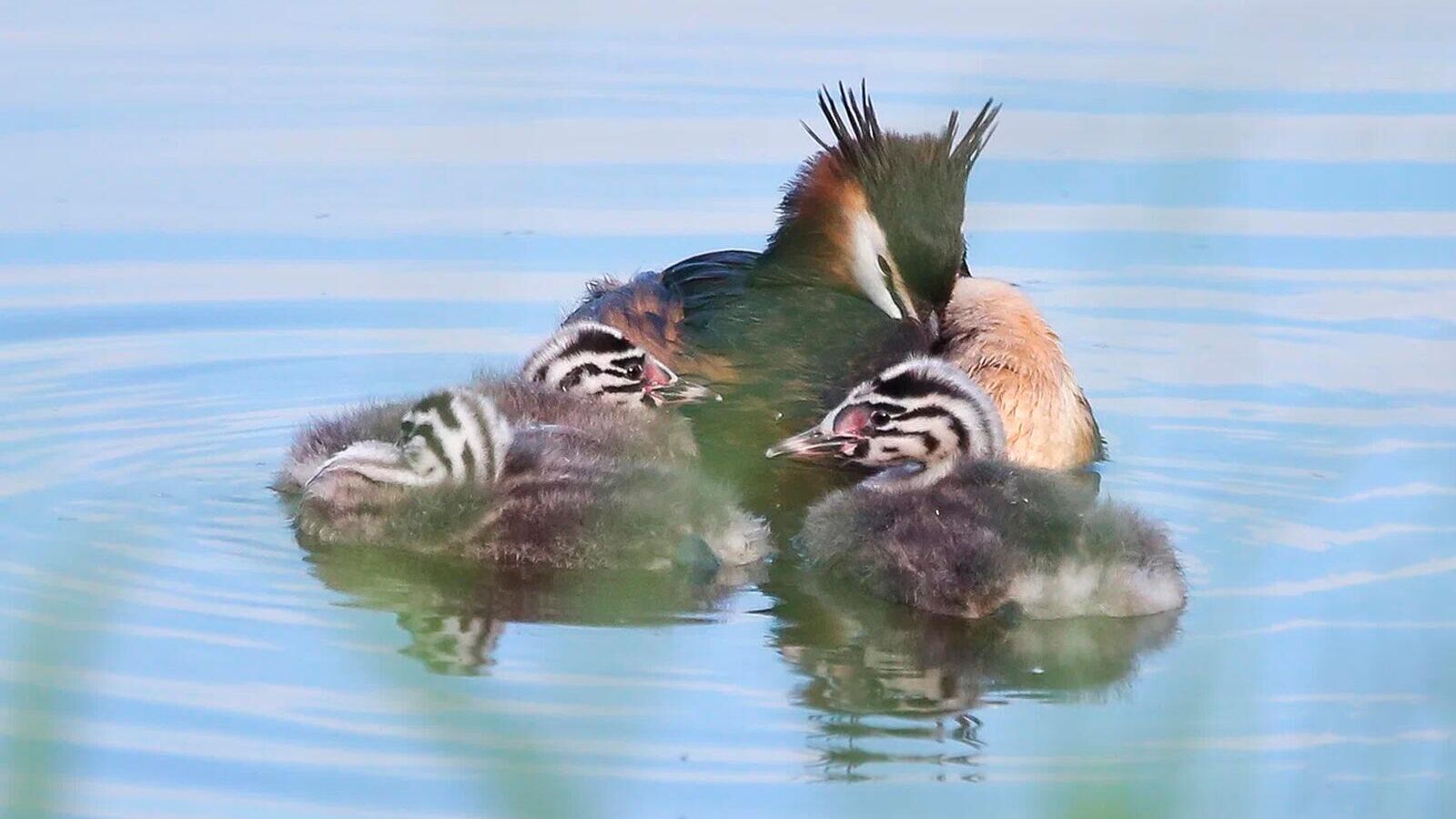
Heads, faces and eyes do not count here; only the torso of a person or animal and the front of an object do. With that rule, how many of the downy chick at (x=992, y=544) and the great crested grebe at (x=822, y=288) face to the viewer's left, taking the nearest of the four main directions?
1

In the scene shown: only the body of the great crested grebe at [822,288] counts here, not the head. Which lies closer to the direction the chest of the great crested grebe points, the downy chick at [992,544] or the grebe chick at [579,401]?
the downy chick

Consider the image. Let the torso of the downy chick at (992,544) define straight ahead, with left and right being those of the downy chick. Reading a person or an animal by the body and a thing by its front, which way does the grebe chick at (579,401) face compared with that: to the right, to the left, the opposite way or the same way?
the opposite way

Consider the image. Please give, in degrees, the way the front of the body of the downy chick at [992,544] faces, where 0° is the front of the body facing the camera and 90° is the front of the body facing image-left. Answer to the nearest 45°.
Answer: approximately 90°

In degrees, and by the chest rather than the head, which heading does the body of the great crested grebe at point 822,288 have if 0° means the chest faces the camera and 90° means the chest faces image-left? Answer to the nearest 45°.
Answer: approximately 315°

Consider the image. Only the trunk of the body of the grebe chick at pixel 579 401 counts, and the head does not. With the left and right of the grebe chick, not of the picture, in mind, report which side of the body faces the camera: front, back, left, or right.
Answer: right

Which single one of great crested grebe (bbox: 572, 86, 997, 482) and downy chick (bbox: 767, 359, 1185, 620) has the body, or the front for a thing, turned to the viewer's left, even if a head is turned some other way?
the downy chick
